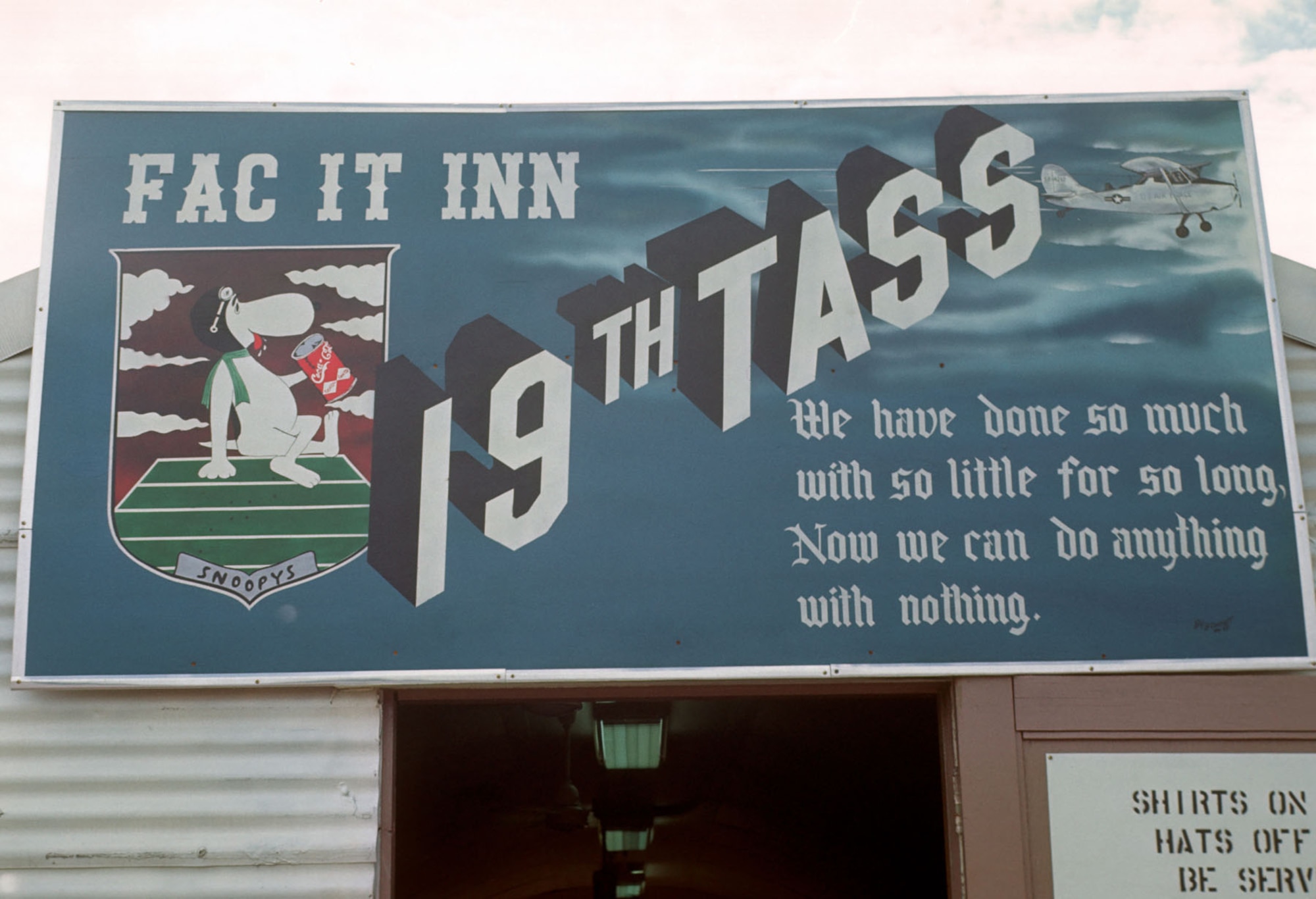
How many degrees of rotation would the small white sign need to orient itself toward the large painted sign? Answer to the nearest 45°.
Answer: approximately 90° to its right

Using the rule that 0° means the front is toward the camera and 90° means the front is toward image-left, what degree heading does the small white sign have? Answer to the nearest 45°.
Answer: approximately 0°

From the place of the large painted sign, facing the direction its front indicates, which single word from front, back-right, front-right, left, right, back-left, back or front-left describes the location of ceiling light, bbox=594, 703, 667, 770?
back

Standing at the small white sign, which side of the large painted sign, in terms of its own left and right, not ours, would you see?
left

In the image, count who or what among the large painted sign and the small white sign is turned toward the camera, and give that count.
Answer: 2

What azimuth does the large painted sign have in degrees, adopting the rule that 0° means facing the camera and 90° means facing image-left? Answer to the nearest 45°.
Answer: approximately 0°

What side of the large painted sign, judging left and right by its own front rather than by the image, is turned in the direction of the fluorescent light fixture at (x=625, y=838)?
back

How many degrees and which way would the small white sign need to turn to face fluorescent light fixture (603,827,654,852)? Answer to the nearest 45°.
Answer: approximately 135° to its right

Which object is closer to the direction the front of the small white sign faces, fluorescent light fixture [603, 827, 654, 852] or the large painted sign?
the large painted sign
